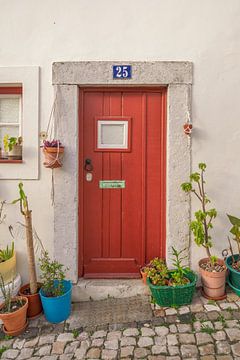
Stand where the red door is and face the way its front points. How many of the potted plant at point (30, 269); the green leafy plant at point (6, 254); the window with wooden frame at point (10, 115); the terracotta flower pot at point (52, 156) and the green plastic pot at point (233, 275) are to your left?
1

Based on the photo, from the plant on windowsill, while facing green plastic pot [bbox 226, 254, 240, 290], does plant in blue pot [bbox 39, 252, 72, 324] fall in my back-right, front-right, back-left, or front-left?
front-right

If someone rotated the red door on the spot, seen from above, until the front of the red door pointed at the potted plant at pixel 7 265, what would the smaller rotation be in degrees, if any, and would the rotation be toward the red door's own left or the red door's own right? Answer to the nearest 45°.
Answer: approximately 90° to the red door's own right

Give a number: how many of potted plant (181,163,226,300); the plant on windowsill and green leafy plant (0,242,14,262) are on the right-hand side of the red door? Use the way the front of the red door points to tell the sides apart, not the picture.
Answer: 2

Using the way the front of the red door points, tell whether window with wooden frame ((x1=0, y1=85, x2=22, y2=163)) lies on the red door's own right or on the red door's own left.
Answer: on the red door's own right

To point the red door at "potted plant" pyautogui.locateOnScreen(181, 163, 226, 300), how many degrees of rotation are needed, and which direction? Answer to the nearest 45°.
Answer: approximately 90° to its left

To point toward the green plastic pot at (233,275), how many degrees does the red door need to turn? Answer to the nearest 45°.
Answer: approximately 90° to its left

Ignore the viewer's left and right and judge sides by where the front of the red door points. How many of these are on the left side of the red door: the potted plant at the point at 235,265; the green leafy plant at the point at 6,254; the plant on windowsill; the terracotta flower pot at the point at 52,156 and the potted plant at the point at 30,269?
1

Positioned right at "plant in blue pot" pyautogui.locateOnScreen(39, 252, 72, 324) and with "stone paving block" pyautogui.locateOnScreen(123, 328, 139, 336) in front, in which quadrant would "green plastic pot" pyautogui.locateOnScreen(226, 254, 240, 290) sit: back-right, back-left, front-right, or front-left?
front-left

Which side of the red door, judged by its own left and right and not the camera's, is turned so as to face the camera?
front

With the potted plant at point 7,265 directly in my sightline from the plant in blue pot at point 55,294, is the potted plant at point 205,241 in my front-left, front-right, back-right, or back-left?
back-right

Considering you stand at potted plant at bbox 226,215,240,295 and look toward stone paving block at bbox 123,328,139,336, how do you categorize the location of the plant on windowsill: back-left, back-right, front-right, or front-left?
front-right

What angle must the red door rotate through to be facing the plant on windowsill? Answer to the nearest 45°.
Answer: approximately 90° to its right

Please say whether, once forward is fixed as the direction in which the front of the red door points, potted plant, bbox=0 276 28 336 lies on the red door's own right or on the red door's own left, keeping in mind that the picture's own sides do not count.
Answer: on the red door's own right

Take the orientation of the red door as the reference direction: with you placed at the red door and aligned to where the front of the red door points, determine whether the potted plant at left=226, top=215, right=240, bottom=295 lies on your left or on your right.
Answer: on your left
